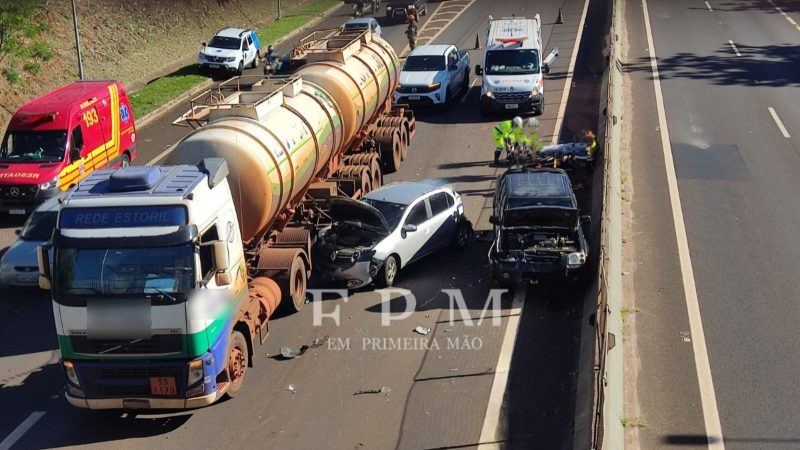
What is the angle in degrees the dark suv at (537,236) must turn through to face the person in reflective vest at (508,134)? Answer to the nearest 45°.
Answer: approximately 180°

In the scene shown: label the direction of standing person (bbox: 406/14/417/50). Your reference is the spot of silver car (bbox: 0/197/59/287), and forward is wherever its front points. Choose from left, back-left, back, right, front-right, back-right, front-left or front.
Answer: back

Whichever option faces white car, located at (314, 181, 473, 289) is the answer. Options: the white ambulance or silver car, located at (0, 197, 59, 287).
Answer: the white ambulance

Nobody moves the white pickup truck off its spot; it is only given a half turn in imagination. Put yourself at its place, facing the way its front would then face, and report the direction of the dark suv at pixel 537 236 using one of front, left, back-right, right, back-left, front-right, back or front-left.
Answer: back-right

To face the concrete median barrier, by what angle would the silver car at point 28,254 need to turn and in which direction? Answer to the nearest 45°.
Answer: approximately 90° to its left

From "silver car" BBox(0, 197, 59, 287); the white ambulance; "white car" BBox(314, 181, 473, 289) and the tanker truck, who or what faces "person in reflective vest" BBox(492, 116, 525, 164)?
the white ambulance

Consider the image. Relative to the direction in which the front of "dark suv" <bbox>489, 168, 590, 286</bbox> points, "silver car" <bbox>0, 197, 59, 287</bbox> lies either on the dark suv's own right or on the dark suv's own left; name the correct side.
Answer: on the dark suv's own right

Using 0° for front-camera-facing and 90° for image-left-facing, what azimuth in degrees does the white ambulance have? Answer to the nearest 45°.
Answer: approximately 0°

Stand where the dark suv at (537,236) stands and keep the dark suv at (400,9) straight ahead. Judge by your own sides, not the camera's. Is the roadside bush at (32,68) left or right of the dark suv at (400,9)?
left

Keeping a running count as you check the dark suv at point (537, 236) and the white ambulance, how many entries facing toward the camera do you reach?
2

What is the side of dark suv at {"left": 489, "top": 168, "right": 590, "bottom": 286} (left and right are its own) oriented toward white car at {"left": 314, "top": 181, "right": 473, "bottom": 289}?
right

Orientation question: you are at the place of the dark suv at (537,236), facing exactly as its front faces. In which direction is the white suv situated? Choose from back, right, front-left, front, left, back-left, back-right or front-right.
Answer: back-right

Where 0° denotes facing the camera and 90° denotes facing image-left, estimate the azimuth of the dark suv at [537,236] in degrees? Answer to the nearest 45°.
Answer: approximately 0°
